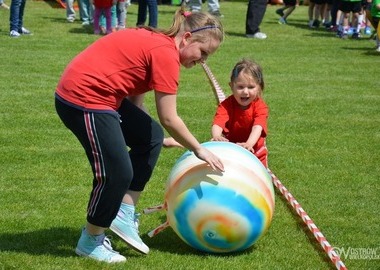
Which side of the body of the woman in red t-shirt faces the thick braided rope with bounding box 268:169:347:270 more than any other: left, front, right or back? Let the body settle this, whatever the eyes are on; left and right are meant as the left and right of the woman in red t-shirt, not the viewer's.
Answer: front

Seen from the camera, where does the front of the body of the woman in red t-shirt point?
to the viewer's right

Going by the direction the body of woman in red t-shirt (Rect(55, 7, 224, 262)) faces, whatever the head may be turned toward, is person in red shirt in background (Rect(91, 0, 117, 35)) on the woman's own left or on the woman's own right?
on the woman's own left

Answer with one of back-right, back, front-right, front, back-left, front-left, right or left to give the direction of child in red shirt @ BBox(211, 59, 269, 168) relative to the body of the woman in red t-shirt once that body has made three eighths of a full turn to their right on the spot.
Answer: back

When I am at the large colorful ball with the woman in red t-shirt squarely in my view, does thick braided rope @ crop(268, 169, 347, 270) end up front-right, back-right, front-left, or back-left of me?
back-right

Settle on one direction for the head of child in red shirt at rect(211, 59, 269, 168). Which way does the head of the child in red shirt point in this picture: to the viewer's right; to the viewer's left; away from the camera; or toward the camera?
toward the camera
